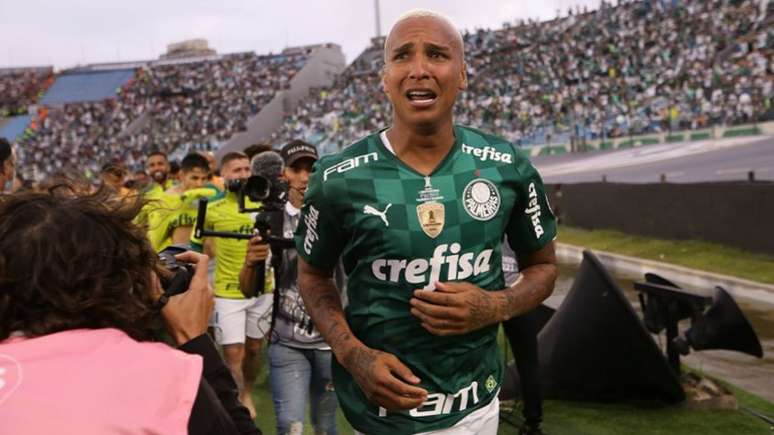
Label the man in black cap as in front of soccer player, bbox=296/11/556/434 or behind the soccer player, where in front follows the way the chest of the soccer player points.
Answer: behind

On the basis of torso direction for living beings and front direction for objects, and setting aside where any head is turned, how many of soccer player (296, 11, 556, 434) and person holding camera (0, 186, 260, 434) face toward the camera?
1

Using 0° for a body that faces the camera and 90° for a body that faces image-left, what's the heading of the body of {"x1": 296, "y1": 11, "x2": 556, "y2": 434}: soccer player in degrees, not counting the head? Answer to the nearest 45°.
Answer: approximately 0°

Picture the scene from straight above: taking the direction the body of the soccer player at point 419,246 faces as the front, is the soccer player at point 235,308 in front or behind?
behind

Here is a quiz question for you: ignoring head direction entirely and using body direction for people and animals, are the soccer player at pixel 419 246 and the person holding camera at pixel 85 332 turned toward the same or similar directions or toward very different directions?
very different directions

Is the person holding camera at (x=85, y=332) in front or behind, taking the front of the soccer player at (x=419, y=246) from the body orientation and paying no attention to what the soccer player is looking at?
in front

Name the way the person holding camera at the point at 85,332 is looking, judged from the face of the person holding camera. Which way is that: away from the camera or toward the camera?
away from the camera

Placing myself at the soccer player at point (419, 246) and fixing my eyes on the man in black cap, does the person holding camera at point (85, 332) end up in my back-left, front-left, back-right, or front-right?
back-left

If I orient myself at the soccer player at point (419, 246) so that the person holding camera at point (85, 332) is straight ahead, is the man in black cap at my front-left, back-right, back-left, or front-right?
back-right

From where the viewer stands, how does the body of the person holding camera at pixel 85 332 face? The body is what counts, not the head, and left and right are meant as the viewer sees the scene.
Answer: facing away from the viewer and to the right of the viewer

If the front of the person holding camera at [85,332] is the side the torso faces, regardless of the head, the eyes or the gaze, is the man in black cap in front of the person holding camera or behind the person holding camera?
in front

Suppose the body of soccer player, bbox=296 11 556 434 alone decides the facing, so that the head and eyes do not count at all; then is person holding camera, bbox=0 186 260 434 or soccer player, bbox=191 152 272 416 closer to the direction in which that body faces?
the person holding camera

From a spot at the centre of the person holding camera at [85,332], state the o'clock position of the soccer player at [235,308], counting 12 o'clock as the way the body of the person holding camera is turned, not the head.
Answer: The soccer player is roughly at 11 o'clock from the person holding camera.
